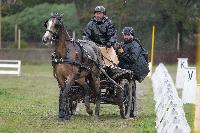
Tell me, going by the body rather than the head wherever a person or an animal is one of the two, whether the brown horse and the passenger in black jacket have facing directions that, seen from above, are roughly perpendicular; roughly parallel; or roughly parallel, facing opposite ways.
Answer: roughly parallel

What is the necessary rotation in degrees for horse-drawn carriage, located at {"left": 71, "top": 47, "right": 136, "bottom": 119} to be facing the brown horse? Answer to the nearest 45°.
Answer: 0° — it already faces it

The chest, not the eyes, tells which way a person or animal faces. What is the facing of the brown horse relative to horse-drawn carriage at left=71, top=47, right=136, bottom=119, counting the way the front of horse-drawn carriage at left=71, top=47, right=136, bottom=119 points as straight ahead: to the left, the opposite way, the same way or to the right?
the same way

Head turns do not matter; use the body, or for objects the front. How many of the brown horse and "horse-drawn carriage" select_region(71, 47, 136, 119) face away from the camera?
0

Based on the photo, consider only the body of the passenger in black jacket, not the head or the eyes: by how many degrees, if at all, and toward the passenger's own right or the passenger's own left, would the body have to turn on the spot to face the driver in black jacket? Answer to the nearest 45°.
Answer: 0° — they already face them

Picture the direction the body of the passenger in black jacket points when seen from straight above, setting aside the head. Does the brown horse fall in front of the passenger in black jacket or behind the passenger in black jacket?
in front

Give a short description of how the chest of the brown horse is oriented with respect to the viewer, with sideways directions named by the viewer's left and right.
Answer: facing the viewer and to the left of the viewer

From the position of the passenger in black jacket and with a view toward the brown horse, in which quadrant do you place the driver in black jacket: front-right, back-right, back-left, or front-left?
front-right

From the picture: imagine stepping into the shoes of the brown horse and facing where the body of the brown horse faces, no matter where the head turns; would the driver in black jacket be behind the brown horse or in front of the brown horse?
behind
